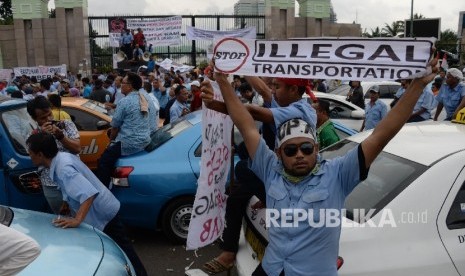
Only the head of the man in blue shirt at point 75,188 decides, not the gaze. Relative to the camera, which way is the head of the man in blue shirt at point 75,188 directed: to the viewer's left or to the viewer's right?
to the viewer's left

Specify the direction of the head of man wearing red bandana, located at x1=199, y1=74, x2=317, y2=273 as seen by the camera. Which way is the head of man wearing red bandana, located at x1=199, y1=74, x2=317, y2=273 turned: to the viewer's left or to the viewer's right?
to the viewer's left

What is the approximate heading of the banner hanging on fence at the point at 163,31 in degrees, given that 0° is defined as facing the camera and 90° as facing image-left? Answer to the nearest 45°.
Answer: approximately 0°

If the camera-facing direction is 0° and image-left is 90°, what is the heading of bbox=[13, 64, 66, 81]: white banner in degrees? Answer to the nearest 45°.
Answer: approximately 0°

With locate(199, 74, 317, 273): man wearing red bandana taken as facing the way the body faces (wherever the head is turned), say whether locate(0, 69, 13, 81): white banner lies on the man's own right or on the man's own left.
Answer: on the man's own right
